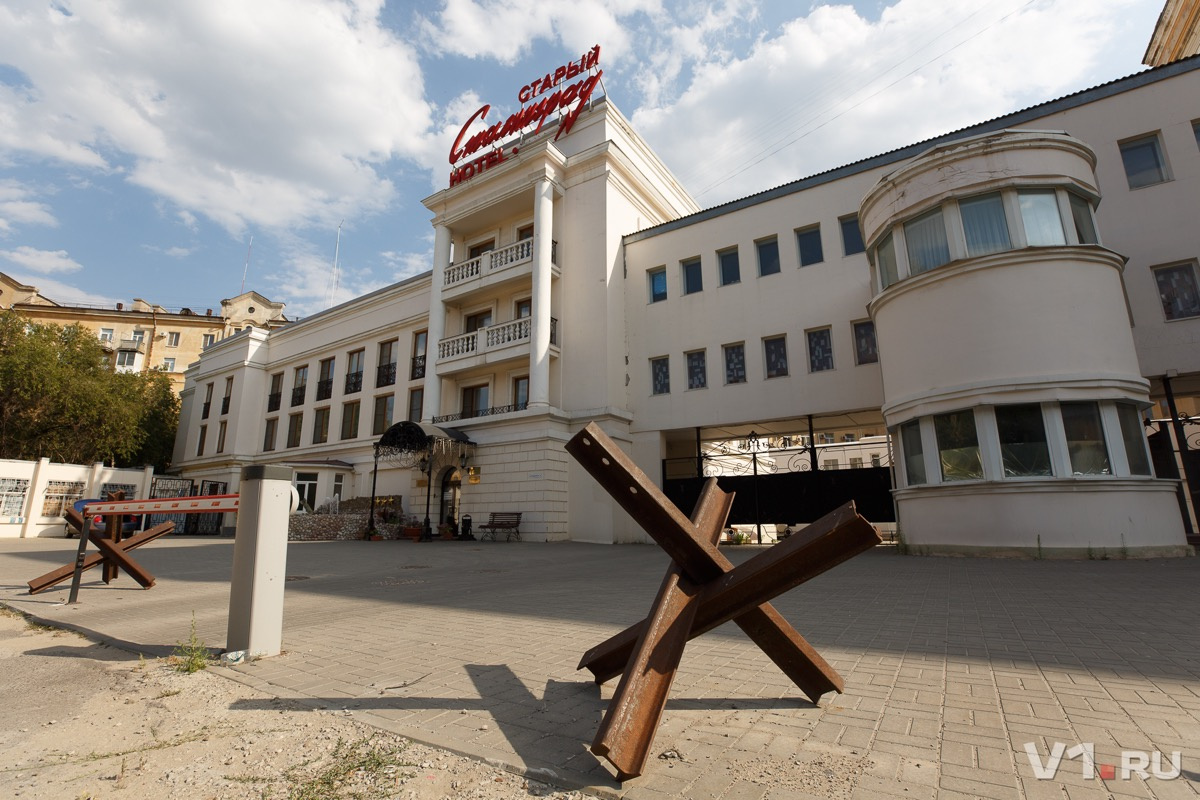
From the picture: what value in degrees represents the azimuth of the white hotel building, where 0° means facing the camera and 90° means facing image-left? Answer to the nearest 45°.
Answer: approximately 45°

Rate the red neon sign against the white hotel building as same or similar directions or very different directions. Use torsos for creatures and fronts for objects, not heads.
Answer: same or similar directions

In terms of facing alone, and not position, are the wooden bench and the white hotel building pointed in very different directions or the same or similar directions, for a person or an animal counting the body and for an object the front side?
same or similar directions

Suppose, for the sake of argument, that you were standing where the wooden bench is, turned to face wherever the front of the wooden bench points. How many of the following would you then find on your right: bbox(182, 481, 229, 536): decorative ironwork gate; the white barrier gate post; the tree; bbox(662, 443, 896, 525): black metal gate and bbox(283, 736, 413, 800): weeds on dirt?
2

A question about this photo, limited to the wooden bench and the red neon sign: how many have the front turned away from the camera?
0

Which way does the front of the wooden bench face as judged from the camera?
facing the viewer and to the left of the viewer

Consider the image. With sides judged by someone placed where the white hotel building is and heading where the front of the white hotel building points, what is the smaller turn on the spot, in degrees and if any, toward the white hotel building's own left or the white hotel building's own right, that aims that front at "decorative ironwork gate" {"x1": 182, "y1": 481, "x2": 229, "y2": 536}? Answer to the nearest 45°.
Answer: approximately 45° to the white hotel building's own right

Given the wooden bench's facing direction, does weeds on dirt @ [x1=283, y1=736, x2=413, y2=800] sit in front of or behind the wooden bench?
in front

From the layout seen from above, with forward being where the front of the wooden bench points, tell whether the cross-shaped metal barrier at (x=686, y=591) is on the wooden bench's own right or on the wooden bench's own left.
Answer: on the wooden bench's own left

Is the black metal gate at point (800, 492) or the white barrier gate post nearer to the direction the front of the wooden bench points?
the white barrier gate post

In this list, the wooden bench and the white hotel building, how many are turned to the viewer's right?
0

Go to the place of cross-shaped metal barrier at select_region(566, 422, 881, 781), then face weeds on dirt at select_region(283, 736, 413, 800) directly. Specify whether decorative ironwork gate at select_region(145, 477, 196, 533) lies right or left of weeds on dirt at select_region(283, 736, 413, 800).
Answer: right

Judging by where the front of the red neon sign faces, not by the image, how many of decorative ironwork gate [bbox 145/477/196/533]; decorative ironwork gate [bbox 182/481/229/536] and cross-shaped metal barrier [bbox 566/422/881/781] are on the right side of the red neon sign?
2

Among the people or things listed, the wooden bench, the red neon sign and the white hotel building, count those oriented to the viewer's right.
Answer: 0
